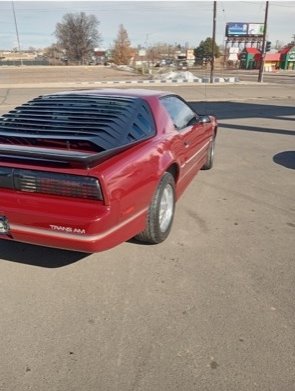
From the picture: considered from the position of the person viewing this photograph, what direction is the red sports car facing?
facing away from the viewer and to the right of the viewer
